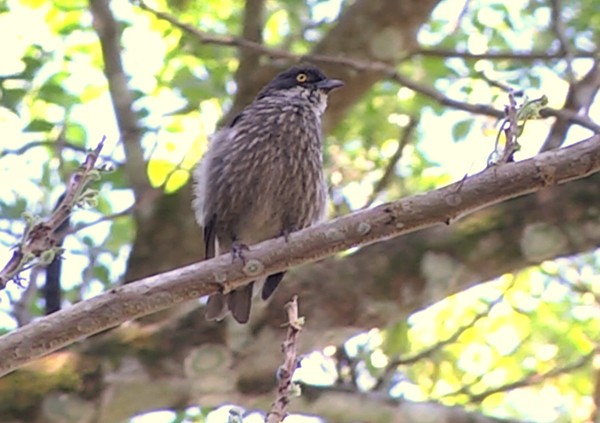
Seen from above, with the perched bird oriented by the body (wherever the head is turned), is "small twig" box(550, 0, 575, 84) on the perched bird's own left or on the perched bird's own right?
on the perched bird's own left

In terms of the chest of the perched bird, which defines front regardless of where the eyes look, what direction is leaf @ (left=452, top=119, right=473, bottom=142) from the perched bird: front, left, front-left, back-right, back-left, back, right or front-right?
left

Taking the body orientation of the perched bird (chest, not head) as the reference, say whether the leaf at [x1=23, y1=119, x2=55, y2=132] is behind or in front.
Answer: behind

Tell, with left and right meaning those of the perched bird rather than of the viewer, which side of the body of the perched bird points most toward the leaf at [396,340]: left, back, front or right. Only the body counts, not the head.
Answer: left

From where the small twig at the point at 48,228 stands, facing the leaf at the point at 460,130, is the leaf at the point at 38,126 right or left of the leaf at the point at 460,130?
left

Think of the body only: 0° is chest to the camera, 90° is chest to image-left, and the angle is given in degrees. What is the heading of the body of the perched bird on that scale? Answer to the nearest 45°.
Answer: approximately 315°
